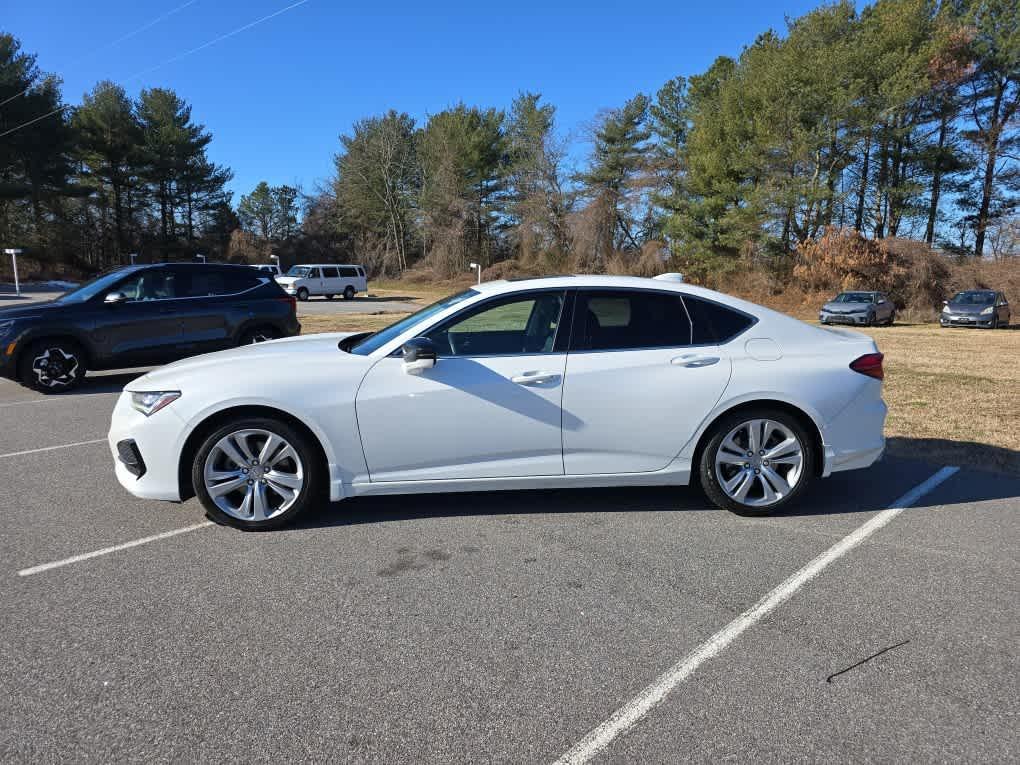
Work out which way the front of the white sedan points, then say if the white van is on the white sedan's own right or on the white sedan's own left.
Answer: on the white sedan's own right

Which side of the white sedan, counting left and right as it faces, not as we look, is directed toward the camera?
left
